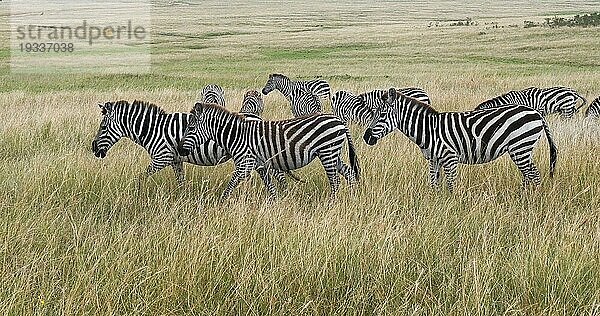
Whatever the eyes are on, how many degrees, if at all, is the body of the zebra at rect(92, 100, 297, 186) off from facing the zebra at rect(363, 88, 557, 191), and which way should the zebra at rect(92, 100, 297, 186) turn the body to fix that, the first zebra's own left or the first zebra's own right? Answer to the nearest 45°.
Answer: approximately 180°

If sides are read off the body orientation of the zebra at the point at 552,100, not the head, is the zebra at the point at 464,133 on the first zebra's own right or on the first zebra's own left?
on the first zebra's own left

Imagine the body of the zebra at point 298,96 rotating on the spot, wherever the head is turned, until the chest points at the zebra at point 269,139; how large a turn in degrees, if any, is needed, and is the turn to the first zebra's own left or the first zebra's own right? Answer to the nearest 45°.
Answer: approximately 90° to the first zebra's own left

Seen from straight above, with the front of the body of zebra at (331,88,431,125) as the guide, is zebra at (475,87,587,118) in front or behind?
behind

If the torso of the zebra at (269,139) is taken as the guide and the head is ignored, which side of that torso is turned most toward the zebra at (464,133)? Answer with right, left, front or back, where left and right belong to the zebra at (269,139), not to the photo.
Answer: back

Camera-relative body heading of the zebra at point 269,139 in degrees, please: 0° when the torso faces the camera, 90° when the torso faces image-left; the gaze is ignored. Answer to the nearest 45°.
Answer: approximately 90°

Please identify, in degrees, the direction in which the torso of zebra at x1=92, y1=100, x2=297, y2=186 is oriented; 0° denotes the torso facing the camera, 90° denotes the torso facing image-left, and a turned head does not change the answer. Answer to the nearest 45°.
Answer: approximately 90°

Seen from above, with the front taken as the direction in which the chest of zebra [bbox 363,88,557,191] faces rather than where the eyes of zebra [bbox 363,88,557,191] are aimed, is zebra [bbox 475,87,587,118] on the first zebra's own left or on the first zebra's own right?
on the first zebra's own right

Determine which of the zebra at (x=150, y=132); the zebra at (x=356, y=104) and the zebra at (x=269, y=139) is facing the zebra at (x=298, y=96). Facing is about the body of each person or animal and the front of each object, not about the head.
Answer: the zebra at (x=356, y=104)

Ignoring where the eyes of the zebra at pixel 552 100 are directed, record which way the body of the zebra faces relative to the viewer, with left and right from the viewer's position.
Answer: facing to the left of the viewer
